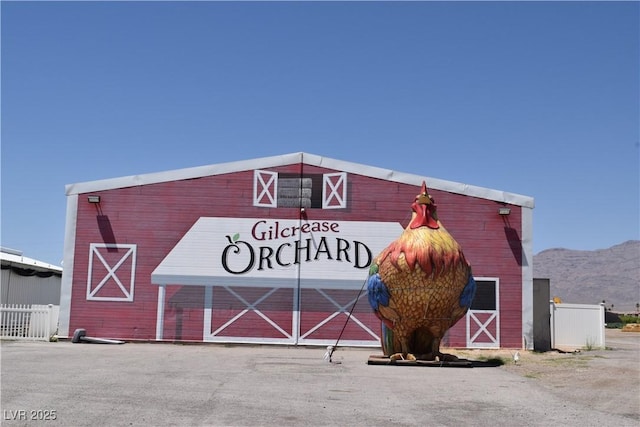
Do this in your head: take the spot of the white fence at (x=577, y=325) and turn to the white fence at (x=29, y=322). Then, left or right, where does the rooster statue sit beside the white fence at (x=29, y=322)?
left

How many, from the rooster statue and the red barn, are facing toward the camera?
2

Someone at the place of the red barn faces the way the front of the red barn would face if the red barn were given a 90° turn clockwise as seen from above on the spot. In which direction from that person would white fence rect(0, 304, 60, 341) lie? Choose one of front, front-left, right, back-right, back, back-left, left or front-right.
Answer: front

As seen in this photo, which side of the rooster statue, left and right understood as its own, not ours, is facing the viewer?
front

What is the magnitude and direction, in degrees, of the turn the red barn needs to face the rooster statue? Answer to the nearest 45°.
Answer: approximately 45° to its left

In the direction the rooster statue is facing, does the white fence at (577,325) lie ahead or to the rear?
to the rear

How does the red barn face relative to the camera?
toward the camera

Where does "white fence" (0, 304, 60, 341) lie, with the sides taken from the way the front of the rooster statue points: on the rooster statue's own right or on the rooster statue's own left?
on the rooster statue's own right

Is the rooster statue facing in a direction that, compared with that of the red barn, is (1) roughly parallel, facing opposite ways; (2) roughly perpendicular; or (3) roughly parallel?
roughly parallel
